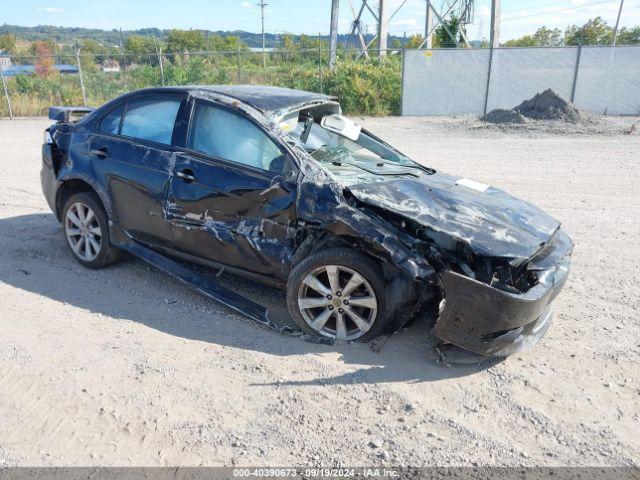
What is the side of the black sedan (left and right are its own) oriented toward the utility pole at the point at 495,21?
left

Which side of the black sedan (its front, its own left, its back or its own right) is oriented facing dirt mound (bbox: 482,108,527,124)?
left

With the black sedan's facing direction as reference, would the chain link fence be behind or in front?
behind

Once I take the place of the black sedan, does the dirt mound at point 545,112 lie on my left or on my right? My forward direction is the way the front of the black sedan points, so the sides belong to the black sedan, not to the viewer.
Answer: on my left

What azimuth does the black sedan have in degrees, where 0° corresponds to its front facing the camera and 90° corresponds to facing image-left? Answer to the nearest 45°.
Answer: approximately 315°
